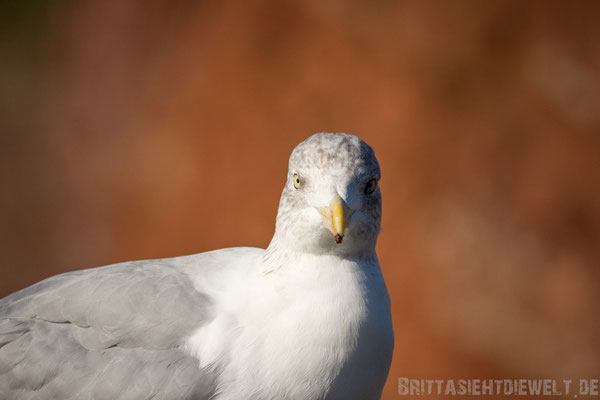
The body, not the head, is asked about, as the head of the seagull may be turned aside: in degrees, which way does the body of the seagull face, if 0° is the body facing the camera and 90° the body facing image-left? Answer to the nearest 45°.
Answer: approximately 315°
